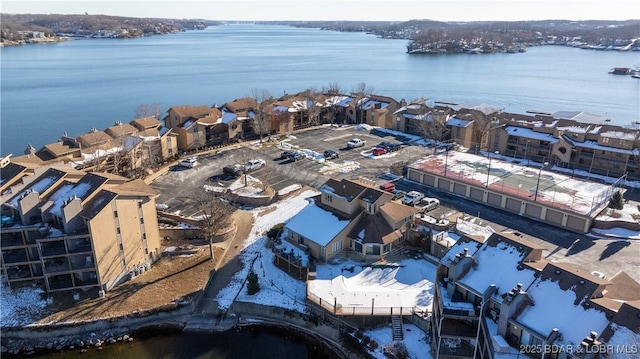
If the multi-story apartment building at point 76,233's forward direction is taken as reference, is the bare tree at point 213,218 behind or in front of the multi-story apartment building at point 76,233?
behind

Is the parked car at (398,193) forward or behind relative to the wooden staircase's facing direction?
behind

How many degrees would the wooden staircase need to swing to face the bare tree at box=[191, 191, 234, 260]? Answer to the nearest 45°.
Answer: approximately 135° to its right

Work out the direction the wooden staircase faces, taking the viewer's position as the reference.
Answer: facing the viewer

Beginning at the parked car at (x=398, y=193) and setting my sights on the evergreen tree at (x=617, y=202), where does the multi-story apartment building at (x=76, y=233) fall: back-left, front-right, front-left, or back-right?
back-right

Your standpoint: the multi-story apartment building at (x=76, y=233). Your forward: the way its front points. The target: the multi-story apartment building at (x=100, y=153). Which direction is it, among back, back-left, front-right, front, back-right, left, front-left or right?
back-right

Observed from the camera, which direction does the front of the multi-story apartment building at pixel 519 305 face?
facing the viewer and to the left of the viewer

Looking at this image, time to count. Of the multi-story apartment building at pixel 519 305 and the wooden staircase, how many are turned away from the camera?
0

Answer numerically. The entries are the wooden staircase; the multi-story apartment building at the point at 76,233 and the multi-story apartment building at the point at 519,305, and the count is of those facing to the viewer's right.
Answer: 0

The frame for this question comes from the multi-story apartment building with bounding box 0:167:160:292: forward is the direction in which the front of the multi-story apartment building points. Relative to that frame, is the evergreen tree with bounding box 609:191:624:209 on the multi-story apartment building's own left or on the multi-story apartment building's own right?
on the multi-story apartment building's own left

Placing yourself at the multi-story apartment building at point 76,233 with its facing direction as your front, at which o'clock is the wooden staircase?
The wooden staircase is roughly at 9 o'clock from the multi-story apartment building.

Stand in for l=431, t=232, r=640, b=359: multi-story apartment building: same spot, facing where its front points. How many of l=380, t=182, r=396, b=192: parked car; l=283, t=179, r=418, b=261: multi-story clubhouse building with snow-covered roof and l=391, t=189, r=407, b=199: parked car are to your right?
3

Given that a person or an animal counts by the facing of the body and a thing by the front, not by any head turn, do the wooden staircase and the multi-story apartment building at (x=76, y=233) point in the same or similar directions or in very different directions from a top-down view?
same or similar directions

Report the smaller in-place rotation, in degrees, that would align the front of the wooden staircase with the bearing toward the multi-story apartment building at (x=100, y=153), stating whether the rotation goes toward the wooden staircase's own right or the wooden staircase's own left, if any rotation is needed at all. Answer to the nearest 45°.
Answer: approximately 135° to the wooden staircase's own right

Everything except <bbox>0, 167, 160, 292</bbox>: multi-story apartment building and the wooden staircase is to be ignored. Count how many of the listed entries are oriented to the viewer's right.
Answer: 0
